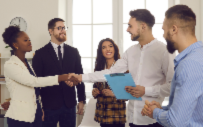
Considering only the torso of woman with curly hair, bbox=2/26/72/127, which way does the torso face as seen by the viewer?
to the viewer's right

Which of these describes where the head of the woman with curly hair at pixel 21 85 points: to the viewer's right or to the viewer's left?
to the viewer's right

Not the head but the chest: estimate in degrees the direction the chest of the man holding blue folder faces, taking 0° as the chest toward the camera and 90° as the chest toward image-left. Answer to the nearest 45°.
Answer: approximately 45°

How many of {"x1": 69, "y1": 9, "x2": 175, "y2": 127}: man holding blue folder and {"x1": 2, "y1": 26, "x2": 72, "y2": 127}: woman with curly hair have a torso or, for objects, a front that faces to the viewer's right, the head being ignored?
1

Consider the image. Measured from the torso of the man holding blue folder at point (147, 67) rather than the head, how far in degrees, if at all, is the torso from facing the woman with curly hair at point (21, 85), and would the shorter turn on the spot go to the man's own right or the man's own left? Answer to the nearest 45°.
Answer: approximately 45° to the man's own right

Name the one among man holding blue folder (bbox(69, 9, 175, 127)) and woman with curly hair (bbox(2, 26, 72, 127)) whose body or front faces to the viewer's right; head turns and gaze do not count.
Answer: the woman with curly hair
